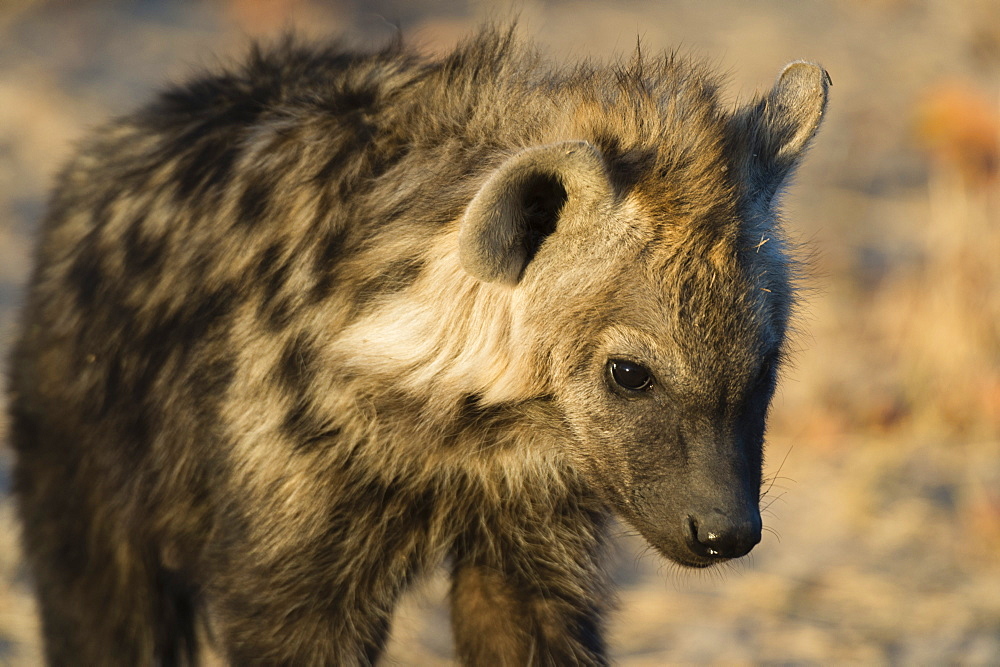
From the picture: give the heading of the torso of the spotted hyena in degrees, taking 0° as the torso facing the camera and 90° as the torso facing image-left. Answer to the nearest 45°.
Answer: approximately 315°
